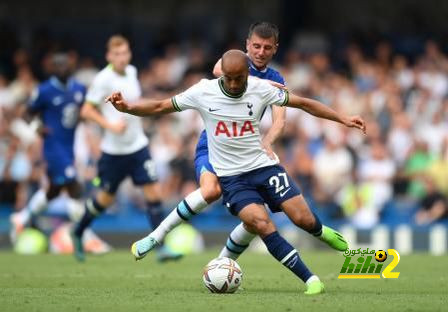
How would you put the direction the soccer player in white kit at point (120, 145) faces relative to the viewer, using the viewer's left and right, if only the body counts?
facing the viewer and to the right of the viewer

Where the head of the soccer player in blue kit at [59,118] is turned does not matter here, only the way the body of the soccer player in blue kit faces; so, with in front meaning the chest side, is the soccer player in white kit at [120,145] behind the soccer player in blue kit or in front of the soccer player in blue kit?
in front

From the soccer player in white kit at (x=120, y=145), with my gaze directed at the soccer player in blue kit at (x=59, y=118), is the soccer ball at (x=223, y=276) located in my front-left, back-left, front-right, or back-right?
back-left

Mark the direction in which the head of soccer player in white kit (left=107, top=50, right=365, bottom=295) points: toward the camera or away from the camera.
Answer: toward the camera

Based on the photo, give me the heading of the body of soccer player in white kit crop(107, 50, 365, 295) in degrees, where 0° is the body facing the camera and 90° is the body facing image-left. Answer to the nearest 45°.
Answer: approximately 0°

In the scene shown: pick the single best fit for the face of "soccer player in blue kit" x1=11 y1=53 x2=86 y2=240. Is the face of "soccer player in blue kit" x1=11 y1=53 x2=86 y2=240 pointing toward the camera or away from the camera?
toward the camera

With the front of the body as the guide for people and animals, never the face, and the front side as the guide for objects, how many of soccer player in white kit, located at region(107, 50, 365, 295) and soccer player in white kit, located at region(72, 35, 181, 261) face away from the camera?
0

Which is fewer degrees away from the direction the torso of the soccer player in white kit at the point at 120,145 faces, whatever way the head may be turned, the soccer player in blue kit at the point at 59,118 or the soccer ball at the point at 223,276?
the soccer ball

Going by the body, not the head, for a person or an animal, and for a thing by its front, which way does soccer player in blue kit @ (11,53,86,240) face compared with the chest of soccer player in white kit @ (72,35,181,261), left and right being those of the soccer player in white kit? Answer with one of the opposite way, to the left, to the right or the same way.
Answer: the same way

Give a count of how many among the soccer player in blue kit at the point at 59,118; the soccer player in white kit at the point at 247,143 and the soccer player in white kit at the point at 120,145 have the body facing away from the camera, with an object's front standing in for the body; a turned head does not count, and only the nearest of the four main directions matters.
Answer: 0

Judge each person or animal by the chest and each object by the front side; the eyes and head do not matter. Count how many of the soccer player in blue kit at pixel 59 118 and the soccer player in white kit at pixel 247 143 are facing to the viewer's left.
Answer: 0

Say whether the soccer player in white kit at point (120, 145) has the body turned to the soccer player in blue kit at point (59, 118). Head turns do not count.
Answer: no
